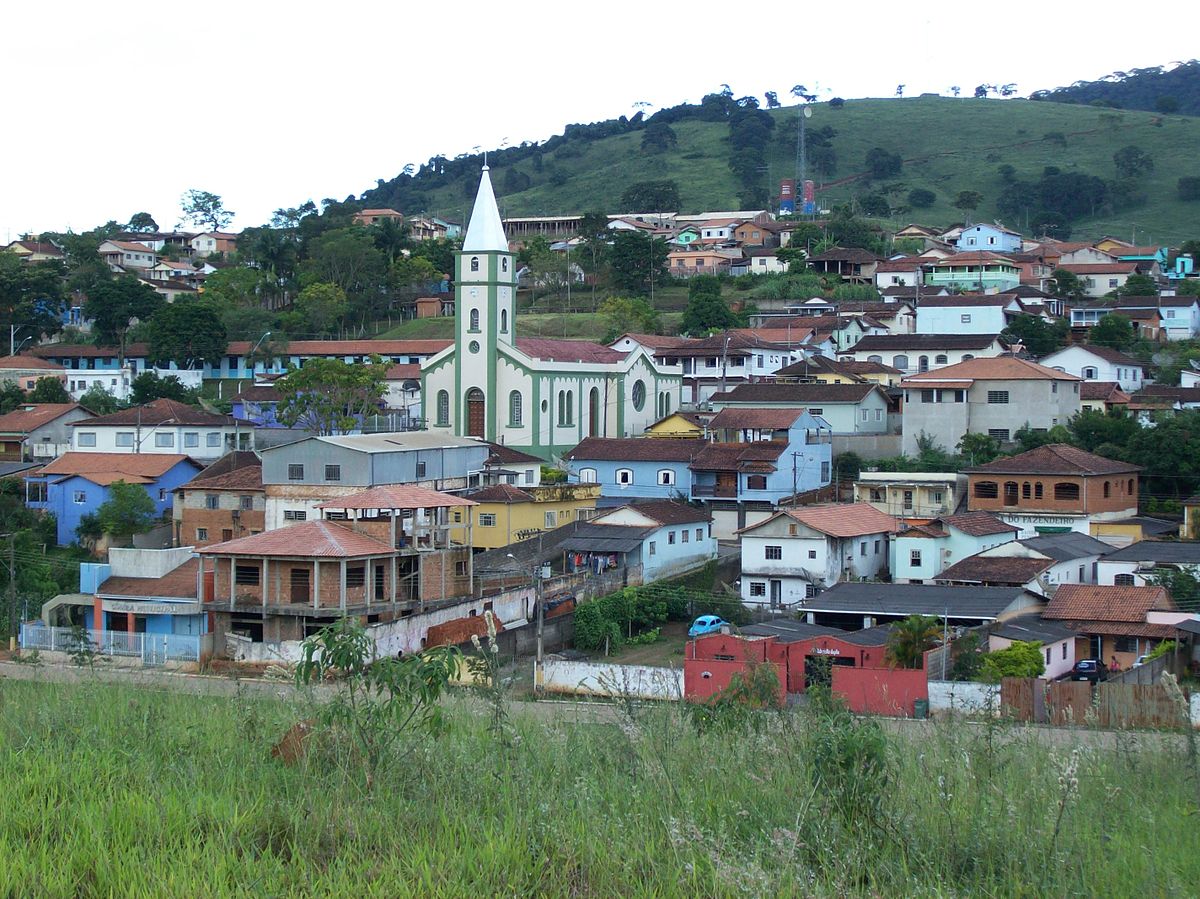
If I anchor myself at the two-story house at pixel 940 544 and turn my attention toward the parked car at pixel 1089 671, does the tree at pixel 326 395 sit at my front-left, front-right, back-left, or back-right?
back-right

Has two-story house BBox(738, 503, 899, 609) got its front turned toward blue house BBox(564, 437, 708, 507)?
no

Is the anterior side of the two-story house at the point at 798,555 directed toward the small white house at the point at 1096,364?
no

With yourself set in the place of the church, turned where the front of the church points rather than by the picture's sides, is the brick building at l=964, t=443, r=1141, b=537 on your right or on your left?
on your left

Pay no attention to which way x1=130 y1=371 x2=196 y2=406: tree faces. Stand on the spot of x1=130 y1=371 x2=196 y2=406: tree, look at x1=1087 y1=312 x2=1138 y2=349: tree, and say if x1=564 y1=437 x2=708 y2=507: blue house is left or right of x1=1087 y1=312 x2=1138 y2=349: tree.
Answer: right

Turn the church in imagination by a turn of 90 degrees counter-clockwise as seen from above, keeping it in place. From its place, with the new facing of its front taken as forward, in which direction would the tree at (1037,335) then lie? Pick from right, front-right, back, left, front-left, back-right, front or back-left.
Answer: front-left

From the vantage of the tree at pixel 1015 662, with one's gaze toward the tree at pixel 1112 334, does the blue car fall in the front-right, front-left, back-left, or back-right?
front-left

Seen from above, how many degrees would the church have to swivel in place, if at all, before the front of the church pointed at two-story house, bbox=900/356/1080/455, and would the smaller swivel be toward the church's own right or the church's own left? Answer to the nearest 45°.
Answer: approximately 90° to the church's own left

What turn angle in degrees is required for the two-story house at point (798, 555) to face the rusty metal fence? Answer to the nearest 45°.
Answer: approximately 45° to its left

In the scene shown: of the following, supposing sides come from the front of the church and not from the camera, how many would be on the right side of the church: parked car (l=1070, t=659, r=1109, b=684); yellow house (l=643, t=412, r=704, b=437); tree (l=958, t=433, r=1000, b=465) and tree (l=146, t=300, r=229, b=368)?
1

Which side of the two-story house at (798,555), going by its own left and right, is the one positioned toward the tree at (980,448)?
back

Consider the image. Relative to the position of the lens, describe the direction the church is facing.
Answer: facing the viewer and to the left of the viewer

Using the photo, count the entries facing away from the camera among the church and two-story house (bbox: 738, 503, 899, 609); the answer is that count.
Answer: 0

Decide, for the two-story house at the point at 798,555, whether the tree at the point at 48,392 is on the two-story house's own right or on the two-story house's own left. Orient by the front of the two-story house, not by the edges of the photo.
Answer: on the two-story house's own right

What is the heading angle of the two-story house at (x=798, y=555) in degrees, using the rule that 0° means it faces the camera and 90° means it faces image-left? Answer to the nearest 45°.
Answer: approximately 45°

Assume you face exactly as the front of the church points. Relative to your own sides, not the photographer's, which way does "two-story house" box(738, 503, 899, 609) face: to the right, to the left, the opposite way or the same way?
the same way

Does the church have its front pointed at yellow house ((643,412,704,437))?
no

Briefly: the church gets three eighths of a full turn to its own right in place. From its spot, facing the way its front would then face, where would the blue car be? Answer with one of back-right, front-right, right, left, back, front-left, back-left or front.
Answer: back
